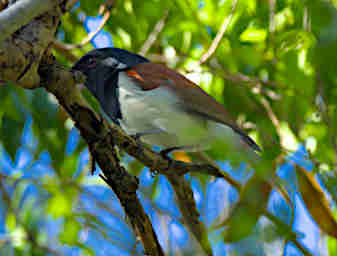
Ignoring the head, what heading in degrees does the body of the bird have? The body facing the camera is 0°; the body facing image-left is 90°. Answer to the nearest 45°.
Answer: approximately 90°

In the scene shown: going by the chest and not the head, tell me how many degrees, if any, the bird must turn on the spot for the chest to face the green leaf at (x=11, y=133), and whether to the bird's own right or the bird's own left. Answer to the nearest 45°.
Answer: approximately 45° to the bird's own right
